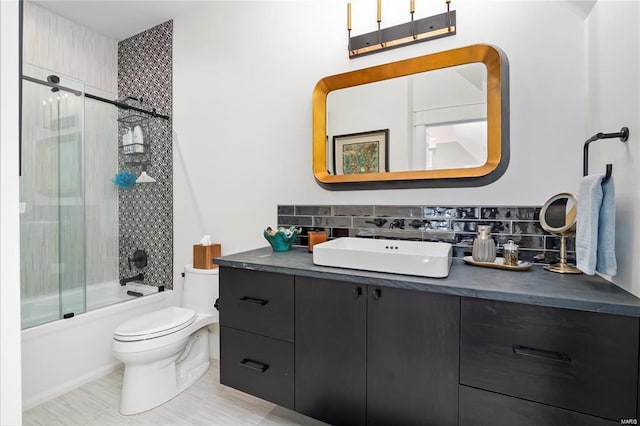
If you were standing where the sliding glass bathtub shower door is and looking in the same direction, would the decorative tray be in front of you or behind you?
in front

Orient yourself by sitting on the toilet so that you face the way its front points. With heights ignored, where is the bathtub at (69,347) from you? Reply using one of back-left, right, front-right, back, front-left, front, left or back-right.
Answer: right

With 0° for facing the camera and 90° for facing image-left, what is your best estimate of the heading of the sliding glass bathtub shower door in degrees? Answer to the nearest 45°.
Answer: approximately 315°

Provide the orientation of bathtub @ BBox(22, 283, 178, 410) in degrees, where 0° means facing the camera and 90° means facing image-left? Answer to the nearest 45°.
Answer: approximately 315°

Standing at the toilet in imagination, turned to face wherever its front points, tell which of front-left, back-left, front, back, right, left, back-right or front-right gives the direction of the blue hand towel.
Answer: left

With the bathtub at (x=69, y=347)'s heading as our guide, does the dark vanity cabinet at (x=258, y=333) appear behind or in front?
in front

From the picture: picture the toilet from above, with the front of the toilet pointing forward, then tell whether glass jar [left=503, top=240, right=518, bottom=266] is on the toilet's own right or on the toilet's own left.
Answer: on the toilet's own left

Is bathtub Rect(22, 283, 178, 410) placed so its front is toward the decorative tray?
yes

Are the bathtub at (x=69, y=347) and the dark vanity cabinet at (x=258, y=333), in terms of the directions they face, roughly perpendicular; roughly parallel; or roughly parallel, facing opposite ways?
roughly perpendicular

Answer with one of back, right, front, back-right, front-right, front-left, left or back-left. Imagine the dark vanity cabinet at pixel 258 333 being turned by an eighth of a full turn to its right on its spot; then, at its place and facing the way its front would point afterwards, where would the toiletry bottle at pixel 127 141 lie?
front-right

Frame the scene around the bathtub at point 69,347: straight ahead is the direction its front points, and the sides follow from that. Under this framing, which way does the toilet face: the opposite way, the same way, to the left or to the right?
to the right

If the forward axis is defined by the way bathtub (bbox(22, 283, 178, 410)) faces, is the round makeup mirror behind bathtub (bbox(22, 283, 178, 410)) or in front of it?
in front

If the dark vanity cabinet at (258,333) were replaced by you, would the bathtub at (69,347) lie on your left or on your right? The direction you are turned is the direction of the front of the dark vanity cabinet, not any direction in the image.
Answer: on your right

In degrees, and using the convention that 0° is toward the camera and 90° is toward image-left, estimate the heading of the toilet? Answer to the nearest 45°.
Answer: approximately 45°

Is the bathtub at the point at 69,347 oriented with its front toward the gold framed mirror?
yes

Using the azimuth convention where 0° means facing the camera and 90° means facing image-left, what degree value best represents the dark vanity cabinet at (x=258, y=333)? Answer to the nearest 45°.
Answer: approximately 45°
